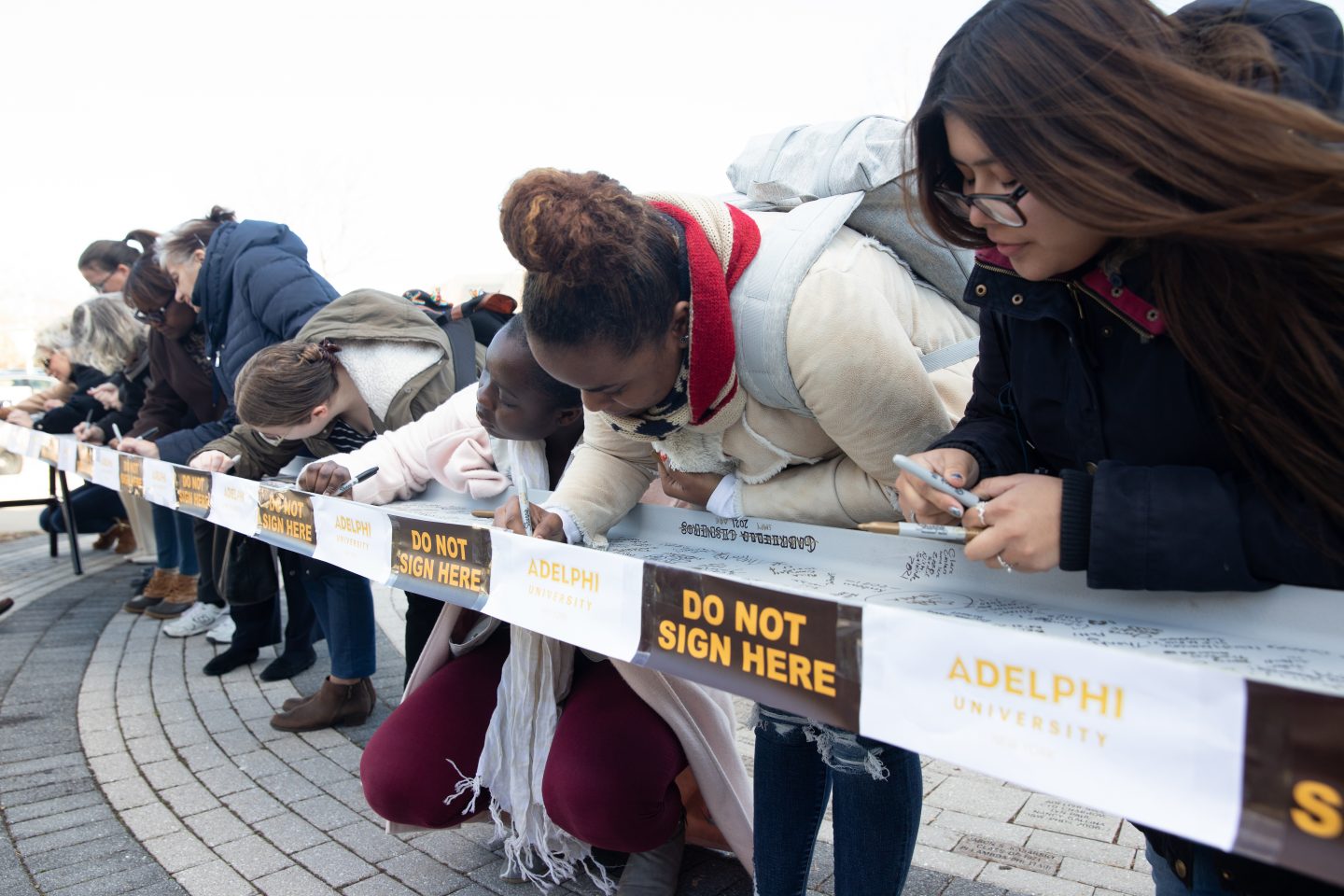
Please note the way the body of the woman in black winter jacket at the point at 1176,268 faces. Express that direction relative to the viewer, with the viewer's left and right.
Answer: facing the viewer and to the left of the viewer

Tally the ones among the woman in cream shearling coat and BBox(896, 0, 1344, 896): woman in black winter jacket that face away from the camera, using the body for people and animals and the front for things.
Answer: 0

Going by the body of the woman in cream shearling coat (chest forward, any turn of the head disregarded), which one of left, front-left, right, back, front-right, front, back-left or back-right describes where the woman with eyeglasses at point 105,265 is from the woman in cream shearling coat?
right

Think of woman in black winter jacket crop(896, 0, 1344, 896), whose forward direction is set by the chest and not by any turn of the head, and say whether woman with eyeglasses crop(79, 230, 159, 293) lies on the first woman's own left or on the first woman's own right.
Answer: on the first woman's own right

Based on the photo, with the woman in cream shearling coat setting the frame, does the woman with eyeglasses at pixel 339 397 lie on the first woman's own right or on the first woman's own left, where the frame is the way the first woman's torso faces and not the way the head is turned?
on the first woman's own right

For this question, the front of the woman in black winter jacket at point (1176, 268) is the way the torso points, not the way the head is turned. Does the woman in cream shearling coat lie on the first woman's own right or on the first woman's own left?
on the first woman's own right

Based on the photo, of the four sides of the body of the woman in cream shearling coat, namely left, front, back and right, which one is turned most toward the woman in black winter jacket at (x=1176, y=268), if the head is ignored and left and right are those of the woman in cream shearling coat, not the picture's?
left

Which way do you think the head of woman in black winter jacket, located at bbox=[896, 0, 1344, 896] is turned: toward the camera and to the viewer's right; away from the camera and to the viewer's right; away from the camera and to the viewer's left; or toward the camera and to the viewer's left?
toward the camera and to the viewer's left

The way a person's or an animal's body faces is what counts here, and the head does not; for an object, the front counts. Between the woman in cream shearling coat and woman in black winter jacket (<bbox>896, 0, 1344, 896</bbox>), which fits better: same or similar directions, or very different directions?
same or similar directions

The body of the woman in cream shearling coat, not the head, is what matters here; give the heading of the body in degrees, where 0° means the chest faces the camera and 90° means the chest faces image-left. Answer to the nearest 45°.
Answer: approximately 45°
